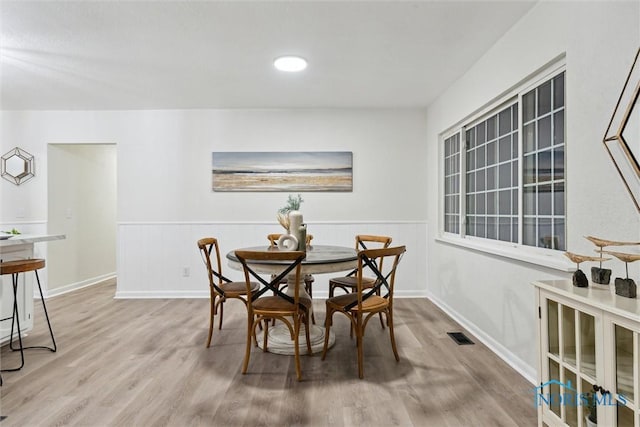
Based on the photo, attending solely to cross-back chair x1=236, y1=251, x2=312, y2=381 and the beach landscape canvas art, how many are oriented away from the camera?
1

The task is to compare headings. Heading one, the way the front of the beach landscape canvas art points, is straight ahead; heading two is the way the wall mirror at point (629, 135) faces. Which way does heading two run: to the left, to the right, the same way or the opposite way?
to the right

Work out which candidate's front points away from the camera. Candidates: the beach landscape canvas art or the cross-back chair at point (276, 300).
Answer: the cross-back chair

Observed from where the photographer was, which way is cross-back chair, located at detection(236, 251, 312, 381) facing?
facing away from the viewer

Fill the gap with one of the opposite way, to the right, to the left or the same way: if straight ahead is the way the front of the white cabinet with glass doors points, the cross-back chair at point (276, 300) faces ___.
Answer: to the right

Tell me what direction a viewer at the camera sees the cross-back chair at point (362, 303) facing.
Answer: facing away from the viewer and to the left of the viewer

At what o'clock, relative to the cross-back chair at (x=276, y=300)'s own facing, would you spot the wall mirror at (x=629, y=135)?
The wall mirror is roughly at 4 o'clock from the cross-back chair.

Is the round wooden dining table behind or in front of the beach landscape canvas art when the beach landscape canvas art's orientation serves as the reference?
in front

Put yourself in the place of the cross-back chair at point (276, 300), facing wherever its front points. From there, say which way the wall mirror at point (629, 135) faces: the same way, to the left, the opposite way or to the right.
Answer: to the left

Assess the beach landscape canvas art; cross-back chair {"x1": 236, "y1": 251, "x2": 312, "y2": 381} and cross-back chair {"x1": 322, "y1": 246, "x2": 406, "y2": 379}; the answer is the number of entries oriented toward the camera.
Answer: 1

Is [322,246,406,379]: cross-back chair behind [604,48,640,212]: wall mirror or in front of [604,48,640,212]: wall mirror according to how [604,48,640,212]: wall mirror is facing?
in front
